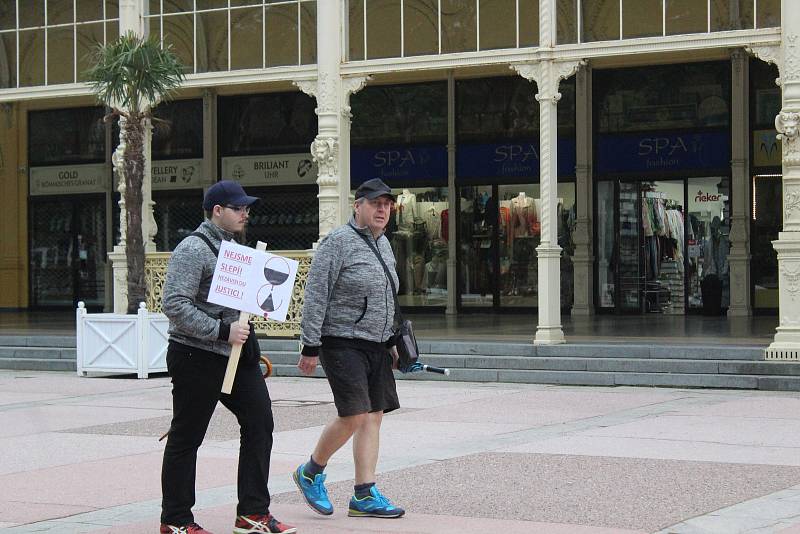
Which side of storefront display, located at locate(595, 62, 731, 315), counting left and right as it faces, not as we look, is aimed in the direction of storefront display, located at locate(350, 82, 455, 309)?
right

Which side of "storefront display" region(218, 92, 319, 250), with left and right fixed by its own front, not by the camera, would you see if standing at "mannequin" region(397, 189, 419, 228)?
left

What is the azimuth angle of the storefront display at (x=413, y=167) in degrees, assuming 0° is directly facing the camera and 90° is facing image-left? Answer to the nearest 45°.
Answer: approximately 0°

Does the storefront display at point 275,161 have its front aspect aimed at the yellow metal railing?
yes

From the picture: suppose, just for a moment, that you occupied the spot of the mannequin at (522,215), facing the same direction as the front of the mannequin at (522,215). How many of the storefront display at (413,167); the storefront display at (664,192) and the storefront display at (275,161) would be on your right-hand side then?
2

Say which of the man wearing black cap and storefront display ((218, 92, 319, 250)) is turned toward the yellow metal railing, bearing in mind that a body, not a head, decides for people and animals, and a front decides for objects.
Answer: the storefront display

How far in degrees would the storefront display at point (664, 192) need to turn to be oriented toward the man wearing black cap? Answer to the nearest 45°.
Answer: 0° — it already faces them

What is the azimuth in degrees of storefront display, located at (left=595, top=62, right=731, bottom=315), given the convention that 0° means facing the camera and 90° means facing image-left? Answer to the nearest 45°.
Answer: approximately 0°

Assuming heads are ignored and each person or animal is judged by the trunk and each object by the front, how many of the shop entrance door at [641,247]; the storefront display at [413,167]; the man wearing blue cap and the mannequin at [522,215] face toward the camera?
3
